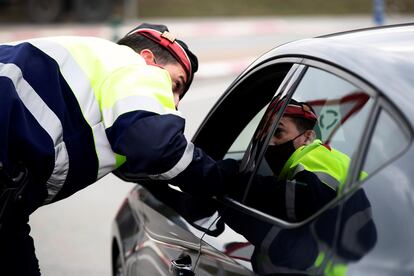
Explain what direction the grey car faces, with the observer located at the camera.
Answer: facing away from the viewer and to the left of the viewer
